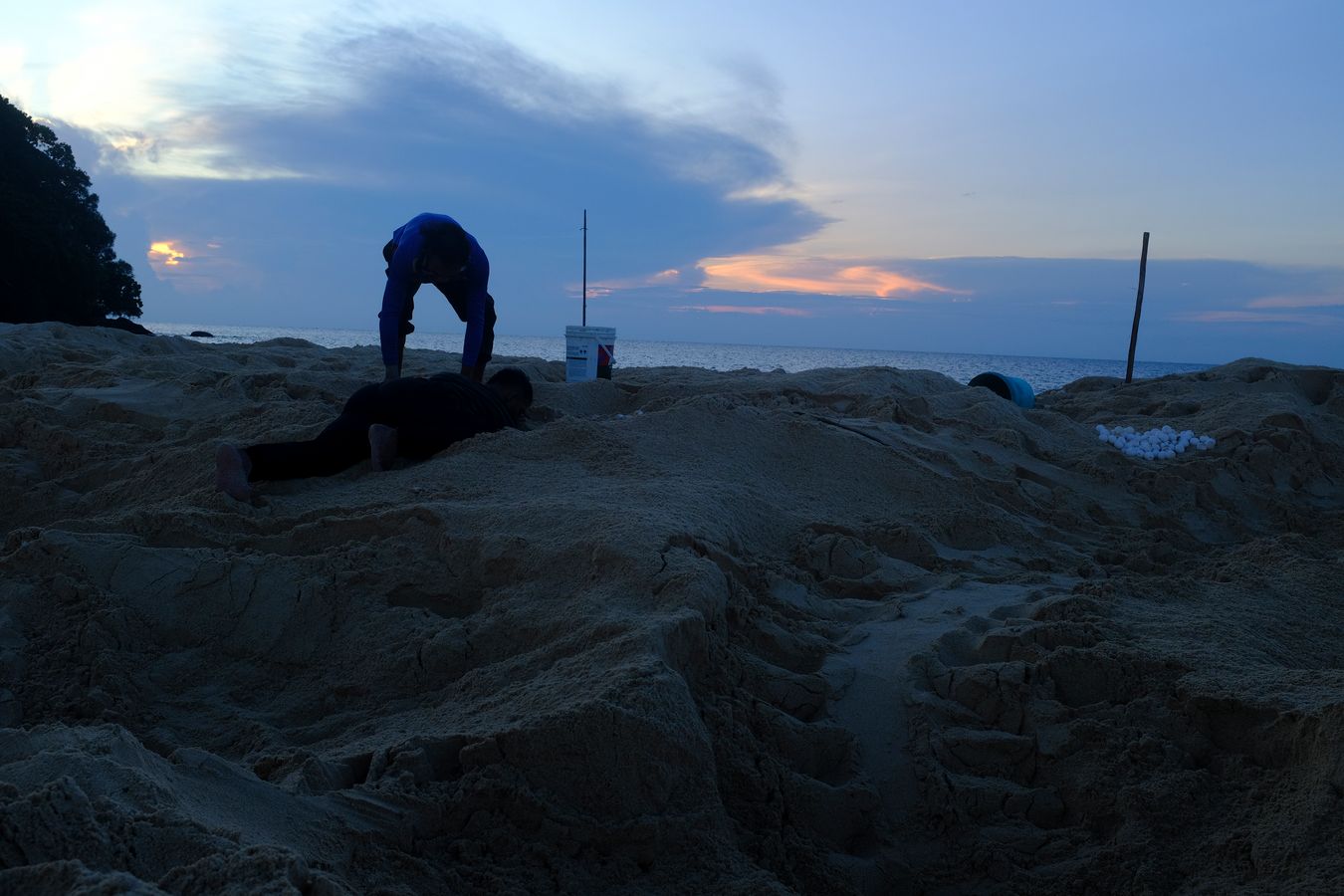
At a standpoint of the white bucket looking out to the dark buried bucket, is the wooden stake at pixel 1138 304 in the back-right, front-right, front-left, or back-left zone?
front-left

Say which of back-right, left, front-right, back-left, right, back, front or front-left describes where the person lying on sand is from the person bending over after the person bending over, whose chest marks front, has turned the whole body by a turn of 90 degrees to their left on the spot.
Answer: right

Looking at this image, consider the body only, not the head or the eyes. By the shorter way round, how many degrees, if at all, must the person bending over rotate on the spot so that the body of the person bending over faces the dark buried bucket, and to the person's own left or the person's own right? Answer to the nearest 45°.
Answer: approximately 90° to the person's own left

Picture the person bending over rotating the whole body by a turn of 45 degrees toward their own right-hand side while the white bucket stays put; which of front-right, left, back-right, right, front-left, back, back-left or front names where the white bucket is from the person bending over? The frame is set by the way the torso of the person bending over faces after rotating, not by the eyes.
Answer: back

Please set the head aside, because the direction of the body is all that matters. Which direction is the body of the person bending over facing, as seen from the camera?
toward the camera

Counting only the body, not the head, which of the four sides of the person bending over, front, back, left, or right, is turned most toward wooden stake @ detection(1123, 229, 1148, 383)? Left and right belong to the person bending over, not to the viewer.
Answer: left

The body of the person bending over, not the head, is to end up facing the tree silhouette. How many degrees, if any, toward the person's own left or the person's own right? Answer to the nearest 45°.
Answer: approximately 135° to the person's own right
